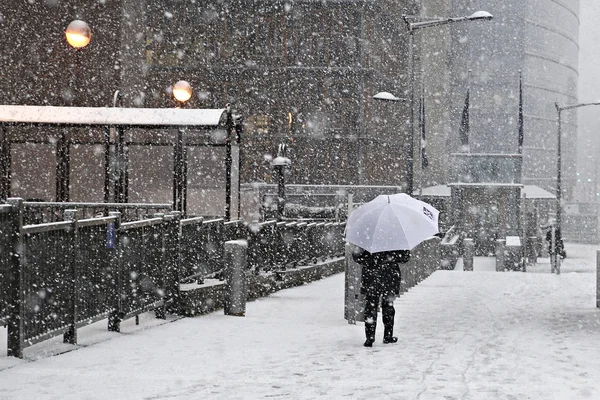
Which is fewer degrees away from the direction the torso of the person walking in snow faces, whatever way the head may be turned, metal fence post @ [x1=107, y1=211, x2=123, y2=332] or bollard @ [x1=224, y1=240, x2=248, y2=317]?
the bollard

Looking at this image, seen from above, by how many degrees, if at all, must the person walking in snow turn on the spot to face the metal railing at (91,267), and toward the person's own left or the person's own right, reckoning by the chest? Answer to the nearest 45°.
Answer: approximately 90° to the person's own left

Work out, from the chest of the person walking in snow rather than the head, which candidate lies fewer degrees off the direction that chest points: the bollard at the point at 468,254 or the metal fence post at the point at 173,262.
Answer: the bollard

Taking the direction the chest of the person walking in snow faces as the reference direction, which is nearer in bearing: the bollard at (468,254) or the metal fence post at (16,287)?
the bollard

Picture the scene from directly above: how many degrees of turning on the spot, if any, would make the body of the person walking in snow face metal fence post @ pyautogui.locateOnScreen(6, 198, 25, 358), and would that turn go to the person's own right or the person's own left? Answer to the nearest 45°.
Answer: approximately 135° to the person's own left

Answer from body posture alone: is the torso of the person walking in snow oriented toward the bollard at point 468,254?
yes

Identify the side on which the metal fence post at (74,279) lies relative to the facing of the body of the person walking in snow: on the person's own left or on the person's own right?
on the person's own left

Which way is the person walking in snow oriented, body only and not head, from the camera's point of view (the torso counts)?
away from the camera

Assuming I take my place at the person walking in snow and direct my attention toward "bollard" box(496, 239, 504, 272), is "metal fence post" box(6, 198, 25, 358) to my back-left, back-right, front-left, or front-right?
back-left

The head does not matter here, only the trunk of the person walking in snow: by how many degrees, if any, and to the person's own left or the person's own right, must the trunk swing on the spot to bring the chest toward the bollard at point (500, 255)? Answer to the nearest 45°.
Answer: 0° — they already face it
